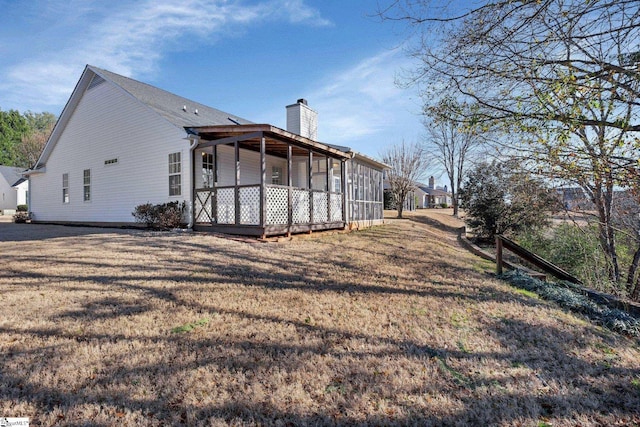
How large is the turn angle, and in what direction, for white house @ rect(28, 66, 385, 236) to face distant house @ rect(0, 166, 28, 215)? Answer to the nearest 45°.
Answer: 0° — it already faces it

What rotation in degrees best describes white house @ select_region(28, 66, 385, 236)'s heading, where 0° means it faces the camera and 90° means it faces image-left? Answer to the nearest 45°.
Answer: approximately 135°

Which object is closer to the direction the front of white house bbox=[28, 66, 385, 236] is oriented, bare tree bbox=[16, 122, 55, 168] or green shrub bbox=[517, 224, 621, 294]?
the bare tree

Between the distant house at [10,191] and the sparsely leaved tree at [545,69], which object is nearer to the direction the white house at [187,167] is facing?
the distant house

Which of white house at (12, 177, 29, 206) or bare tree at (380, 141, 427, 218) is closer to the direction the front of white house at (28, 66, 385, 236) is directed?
the white house

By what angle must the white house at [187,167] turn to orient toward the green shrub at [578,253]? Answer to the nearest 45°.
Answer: approximately 180°

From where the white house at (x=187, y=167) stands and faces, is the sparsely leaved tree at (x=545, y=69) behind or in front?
behind

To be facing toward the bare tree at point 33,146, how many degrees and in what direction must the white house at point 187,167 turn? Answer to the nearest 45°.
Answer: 0° — it already faces it

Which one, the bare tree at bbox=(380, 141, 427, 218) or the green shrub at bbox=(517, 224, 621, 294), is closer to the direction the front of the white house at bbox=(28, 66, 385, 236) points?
the bare tree

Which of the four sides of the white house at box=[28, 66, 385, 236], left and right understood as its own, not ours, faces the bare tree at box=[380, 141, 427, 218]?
right
